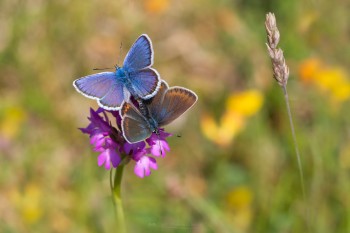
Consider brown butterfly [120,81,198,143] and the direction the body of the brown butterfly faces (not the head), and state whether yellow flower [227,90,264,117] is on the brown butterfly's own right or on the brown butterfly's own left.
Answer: on the brown butterfly's own left

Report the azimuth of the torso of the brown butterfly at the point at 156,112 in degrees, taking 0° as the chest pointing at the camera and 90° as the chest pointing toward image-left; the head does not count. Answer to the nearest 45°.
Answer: approximately 315°

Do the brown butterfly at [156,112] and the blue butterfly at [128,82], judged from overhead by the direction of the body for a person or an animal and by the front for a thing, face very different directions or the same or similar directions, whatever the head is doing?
very different directions

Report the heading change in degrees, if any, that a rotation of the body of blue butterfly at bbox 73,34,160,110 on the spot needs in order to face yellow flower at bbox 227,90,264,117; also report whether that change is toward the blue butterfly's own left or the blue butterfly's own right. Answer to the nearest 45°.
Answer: approximately 90° to the blue butterfly's own right

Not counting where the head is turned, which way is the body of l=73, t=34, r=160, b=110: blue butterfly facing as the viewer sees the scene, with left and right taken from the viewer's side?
facing away from the viewer and to the left of the viewer

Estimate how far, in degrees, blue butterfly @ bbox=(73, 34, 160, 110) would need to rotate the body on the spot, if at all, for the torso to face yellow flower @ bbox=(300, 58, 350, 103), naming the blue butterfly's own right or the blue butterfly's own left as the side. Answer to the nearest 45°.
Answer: approximately 90° to the blue butterfly's own right

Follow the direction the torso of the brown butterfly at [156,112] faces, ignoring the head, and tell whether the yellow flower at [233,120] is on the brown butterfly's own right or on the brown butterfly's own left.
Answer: on the brown butterfly's own left
